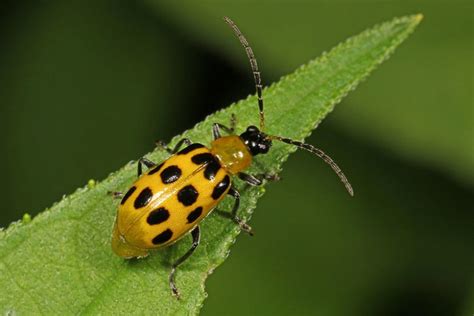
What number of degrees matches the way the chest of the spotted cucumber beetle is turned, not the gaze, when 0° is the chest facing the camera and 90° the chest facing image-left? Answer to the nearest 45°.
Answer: approximately 225°
